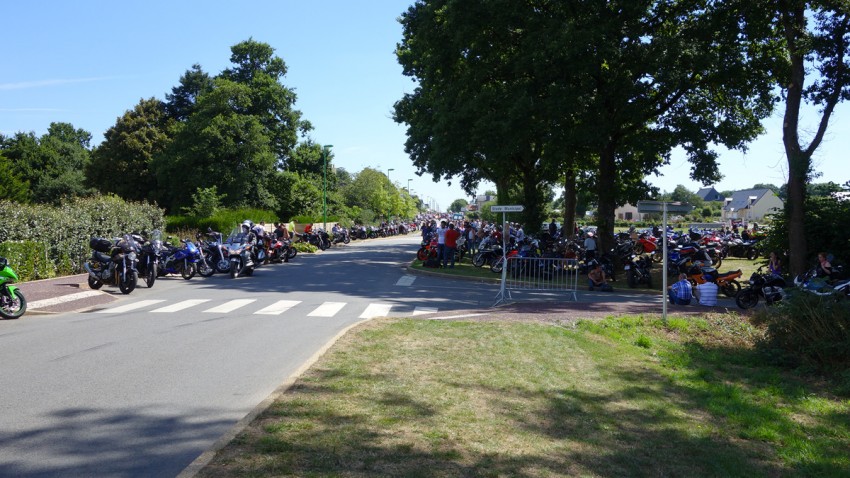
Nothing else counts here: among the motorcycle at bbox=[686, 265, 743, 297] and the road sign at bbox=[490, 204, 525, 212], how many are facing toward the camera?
1

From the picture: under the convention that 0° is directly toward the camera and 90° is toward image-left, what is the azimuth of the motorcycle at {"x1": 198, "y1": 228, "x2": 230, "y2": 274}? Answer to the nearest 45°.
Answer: approximately 315°

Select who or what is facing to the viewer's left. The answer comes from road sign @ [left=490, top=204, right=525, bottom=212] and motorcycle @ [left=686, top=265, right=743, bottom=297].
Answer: the motorcycle

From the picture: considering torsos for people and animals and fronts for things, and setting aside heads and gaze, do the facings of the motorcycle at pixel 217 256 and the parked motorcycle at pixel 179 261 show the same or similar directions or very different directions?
same or similar directions

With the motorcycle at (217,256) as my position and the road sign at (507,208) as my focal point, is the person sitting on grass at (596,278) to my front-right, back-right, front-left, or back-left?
front-left

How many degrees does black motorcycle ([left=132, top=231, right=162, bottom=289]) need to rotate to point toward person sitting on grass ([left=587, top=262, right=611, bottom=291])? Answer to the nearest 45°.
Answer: approximately 45° to its left

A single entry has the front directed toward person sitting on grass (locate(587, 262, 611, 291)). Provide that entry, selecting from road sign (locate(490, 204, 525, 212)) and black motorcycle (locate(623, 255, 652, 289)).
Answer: the black motorcycle

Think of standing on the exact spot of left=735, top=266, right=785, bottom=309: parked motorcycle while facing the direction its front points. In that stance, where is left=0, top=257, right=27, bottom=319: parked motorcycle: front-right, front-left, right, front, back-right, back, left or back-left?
front

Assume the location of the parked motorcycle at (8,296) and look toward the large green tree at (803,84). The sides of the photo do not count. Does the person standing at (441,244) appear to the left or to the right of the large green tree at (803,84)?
left

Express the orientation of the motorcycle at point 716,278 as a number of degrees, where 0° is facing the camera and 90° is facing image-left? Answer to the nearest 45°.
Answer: approximately 90°
